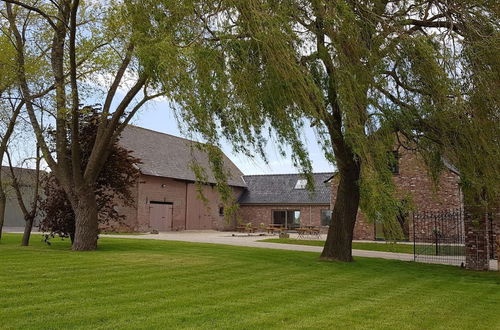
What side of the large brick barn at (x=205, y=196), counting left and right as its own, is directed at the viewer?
front

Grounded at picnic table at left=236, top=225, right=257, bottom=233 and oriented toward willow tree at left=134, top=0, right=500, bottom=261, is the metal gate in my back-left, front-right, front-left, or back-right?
front-left

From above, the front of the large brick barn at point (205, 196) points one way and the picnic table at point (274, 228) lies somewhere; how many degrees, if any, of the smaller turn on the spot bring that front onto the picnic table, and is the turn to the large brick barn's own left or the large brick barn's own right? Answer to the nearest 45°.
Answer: approximately 90° to the large brick barn's own left

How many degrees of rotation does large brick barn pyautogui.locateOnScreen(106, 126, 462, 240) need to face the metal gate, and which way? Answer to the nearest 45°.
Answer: approximately 45° to its left

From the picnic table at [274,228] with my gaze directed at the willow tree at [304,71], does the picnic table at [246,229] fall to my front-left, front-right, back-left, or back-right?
back-right

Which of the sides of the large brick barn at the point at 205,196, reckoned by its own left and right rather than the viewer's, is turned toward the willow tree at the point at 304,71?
front
